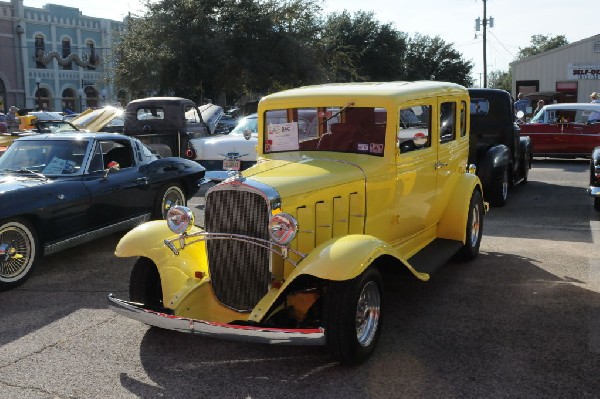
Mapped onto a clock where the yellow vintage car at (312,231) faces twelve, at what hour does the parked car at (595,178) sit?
The parked car is roughly at 6 o'clock from the yellow vintage car.

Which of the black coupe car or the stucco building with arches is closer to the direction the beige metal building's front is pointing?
the black coupe car

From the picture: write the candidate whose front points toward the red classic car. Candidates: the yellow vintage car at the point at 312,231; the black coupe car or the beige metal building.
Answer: the beige metal building

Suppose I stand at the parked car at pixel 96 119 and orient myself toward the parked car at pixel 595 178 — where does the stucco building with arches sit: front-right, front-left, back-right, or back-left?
back-left

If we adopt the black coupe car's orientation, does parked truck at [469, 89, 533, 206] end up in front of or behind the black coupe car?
behind

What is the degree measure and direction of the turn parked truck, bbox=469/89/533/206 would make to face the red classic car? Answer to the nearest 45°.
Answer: approximately 45° to its left
